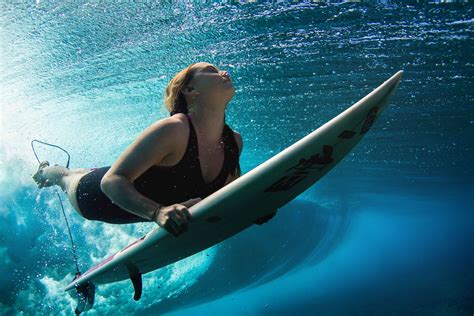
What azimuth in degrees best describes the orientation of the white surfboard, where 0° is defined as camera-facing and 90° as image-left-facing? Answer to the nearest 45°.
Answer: approximately 270°
